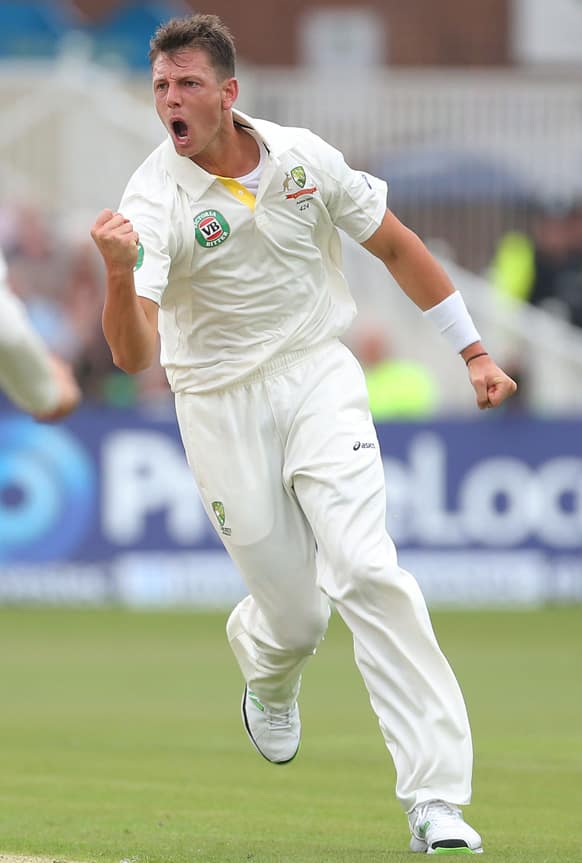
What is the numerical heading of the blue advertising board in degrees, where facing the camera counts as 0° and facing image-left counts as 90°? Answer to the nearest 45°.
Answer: approximately 0°

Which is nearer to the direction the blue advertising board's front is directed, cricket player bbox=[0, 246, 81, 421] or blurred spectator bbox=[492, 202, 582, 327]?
the cricket player

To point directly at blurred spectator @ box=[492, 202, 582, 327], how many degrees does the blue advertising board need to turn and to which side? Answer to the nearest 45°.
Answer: approximately 135° to its left

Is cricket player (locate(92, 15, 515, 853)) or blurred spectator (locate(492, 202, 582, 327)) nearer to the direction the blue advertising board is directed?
the cricket player

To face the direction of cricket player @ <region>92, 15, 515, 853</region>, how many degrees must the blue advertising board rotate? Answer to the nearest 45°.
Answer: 0° — it already faces them

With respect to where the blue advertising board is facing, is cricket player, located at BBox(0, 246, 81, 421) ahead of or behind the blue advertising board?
ahead
